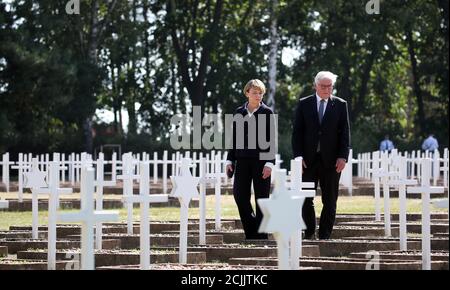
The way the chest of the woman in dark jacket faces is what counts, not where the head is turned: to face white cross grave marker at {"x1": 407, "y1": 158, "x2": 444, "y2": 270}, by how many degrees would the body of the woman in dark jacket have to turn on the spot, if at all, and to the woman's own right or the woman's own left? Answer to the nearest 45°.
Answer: approximately 45° to the woman's own left

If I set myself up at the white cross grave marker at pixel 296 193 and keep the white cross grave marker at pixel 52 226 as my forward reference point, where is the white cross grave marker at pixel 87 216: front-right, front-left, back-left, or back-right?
front-left

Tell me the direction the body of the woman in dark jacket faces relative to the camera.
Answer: toward the camera

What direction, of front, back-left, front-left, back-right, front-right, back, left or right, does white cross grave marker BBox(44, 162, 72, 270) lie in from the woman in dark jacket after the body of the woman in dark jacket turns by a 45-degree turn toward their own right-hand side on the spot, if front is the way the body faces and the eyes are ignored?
front

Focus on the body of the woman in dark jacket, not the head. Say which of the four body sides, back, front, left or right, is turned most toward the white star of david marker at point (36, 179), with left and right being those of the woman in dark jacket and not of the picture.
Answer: right

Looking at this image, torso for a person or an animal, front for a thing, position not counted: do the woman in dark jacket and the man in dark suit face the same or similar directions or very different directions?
same or similar directions

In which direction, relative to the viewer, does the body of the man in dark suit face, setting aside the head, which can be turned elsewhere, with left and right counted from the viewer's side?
facing the viewer

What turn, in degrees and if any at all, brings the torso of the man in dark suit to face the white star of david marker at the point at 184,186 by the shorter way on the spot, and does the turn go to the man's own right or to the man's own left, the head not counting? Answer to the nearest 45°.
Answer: approximately 45° to the man's own right

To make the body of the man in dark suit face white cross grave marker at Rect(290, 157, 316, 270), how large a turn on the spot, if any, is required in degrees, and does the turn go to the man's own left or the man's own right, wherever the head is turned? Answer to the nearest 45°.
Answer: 0° — they already face it

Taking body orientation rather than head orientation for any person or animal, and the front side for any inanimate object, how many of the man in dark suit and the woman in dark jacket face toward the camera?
2

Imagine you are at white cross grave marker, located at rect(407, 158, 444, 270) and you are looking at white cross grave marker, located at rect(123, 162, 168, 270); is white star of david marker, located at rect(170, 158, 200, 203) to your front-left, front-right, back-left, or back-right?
front-right
